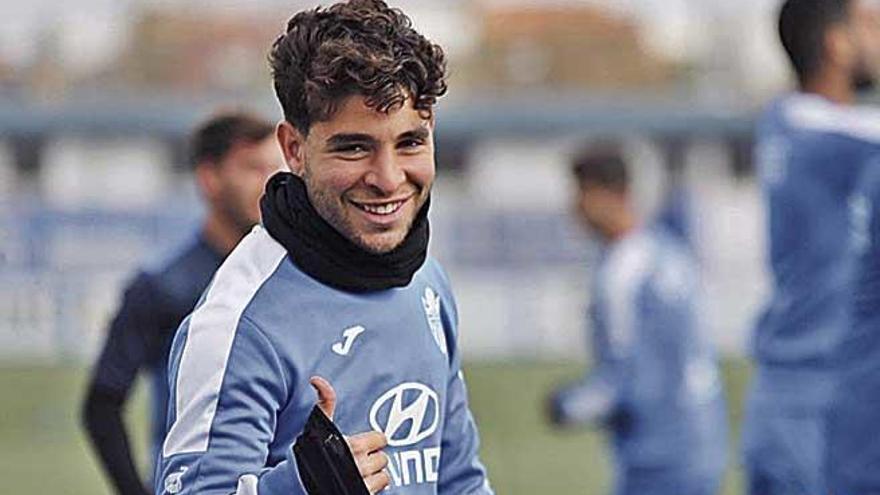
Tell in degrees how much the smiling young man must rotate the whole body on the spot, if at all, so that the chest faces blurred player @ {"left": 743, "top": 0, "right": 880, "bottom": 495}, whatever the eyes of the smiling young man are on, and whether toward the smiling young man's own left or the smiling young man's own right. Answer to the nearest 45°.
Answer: approximately 90° to the smiling young man's own left

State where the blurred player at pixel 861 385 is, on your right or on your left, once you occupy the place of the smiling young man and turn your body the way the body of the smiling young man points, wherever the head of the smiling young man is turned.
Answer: on your left

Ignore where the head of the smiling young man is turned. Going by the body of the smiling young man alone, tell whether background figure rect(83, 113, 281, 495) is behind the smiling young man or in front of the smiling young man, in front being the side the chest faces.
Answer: behind

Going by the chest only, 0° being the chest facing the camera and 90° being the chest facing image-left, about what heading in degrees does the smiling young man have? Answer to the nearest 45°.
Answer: approximately 315°

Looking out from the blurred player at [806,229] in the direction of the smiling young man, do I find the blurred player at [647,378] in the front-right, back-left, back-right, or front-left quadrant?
back-right

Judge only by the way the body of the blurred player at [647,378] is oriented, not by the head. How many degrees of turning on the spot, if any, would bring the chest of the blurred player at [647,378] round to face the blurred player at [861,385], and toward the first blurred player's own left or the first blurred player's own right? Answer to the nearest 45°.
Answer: approximately 135° to the first blurred player's own left
